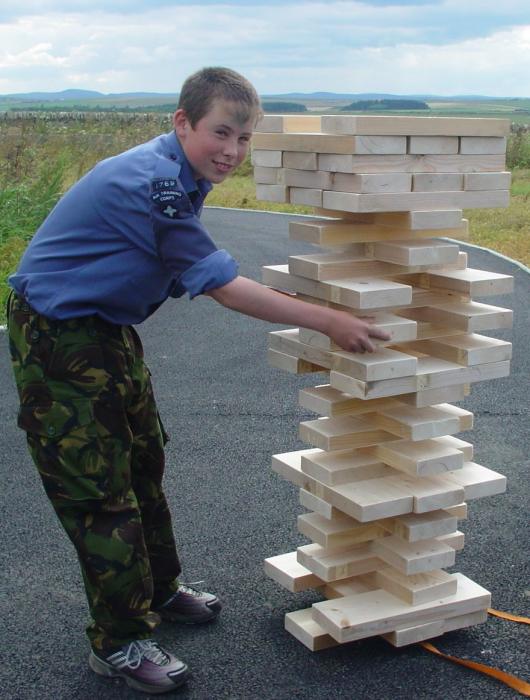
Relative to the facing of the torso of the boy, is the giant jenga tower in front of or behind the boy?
in front

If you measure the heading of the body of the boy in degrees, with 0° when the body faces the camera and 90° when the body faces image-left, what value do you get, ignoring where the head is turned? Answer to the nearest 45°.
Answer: approximately 270°

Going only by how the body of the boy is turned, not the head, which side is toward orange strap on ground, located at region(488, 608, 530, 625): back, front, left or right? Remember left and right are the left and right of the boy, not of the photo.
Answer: front
